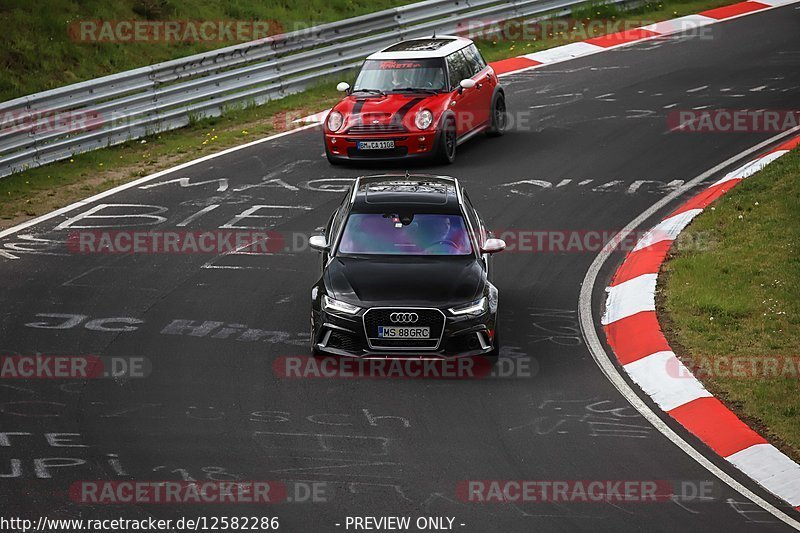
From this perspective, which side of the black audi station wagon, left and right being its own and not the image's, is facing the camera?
front

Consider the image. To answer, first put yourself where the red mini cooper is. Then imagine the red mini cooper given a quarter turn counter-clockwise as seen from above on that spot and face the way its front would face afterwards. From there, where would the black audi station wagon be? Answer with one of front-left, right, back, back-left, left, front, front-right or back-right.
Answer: front-right

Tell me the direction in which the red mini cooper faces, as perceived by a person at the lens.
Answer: facing the viewer and to the left of the viewer

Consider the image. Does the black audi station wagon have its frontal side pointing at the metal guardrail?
no
